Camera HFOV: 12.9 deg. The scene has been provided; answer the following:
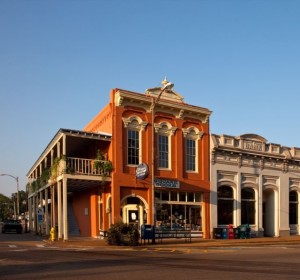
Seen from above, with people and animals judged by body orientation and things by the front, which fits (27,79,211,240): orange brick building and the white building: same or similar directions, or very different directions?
same or similar directions

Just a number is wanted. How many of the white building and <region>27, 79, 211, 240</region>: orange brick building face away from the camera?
0

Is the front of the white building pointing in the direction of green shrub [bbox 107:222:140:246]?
no

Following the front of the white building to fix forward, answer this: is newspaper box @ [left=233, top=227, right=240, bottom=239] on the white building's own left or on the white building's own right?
on the white building's own right

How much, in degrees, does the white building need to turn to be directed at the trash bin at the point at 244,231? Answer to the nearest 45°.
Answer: approximately 45° to its right

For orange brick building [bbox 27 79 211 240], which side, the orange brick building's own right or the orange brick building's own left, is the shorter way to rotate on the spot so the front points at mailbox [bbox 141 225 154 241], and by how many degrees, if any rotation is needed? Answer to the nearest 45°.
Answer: approximately 45° to the orange brick building's own right

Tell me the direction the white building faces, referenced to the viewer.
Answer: facing the viewer and to the right of the viewer

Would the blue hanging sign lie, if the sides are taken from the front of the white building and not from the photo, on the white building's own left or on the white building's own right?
on the white building's own right

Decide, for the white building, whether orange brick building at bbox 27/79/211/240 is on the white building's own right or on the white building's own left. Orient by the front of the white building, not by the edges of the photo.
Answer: on the white building's own right
